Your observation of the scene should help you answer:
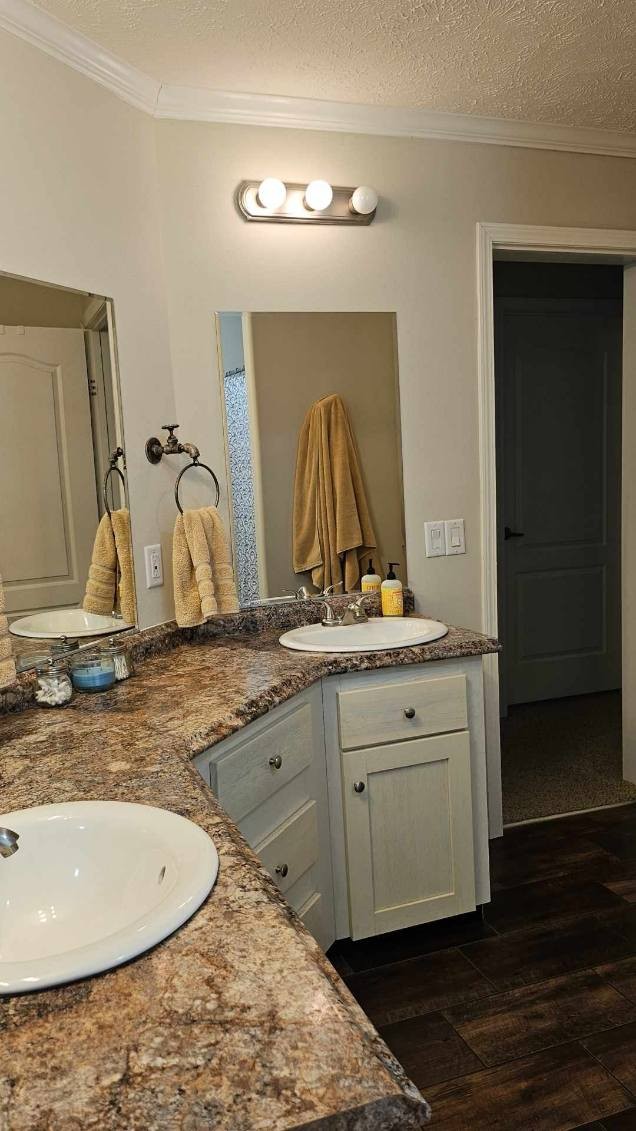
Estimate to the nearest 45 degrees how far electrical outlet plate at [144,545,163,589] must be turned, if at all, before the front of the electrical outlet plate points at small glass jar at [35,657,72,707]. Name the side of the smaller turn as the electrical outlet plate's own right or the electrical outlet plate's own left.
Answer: approximately 90° to the electrical outlet plate's own right

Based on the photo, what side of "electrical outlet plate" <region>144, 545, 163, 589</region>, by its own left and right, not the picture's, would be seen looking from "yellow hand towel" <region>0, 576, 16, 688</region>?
right

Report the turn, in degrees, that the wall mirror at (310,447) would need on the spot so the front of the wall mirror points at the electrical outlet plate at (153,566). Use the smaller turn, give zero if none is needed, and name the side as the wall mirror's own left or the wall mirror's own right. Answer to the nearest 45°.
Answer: approximately 45° to the wall mirror's own right

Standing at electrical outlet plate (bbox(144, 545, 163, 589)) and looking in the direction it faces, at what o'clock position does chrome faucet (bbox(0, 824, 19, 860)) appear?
The chrome faucet is roughly at 2 o'clock from the electrical outlet plate.

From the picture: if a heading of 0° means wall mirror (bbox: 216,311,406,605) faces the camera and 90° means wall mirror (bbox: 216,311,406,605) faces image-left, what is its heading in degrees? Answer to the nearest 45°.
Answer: approximately 0°

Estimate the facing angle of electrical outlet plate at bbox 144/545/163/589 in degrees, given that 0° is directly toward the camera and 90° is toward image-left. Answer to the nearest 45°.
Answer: approximately 315°

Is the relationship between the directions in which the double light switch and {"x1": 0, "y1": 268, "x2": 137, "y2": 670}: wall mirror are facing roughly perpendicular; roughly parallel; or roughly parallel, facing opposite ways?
roughly perpendicular

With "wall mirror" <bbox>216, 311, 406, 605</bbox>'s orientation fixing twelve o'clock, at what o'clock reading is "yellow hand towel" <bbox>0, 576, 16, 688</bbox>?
The yellow hand towel is roughly at 1 o'clock from the wall mirror.

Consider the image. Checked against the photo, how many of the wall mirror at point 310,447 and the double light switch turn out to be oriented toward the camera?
2
